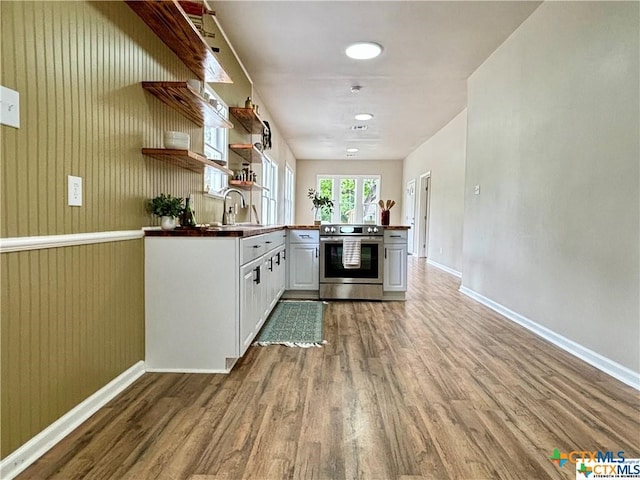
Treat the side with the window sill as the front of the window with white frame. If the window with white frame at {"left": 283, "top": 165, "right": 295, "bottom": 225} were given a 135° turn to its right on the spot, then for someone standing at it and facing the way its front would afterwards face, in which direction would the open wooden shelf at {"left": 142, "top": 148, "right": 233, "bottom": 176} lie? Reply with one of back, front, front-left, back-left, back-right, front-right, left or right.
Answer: front-left

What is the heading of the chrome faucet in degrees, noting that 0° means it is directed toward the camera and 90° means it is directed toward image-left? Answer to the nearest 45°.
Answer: approximately 270°

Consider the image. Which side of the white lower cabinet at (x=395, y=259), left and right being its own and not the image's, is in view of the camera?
front

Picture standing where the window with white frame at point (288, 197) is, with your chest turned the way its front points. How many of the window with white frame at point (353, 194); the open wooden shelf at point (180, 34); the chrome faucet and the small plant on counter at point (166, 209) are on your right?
3

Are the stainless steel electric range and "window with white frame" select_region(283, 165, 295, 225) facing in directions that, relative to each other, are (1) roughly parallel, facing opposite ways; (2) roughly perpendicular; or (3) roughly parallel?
roughly perpendicular

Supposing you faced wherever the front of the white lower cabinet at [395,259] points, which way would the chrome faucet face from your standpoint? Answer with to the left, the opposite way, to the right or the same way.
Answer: to the left

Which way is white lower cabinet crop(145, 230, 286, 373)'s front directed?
to the viewer's right

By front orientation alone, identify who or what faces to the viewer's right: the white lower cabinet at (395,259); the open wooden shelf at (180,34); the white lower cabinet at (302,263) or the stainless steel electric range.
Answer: the open wooden shelf

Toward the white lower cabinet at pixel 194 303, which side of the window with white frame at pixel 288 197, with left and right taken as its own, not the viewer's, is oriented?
right

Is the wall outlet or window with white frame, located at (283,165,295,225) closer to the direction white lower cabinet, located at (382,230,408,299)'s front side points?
the wall outlet

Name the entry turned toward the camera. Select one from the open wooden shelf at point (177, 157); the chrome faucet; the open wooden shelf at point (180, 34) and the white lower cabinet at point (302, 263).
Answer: the white lower cabinet

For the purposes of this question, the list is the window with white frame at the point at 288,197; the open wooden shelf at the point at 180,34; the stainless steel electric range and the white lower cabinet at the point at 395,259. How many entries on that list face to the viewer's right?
2

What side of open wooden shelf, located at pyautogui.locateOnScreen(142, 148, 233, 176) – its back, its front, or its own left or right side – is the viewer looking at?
right

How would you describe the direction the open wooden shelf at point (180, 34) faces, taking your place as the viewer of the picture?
facing to the right of the viewer
